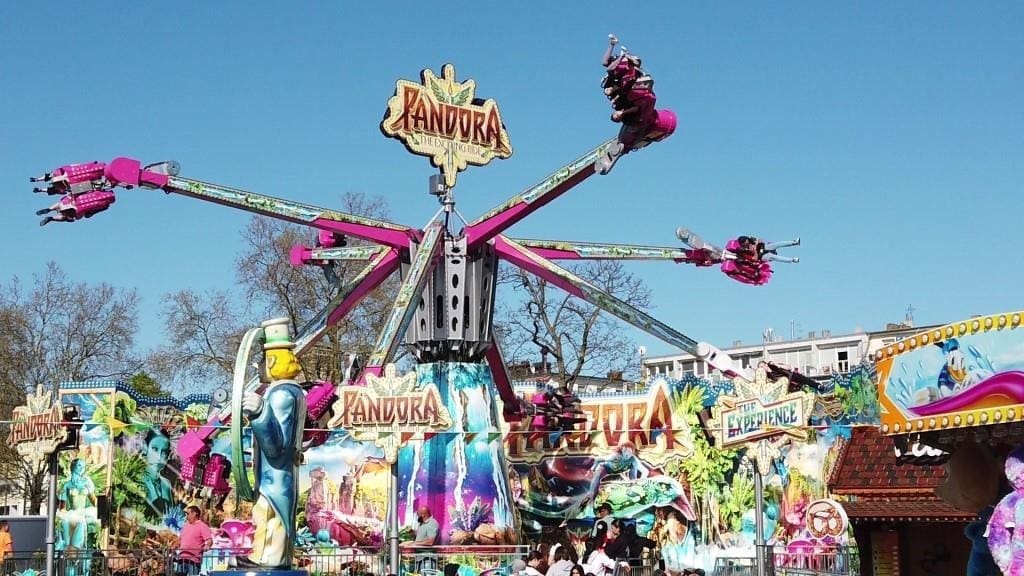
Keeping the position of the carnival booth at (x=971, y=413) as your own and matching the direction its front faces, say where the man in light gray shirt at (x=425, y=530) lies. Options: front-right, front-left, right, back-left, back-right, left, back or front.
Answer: right

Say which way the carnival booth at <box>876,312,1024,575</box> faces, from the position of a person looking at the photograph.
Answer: facing the viewer and to the left of the viewer

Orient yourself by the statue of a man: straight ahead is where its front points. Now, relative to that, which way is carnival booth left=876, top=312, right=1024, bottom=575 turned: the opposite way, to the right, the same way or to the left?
the same way

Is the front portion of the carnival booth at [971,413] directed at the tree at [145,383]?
no

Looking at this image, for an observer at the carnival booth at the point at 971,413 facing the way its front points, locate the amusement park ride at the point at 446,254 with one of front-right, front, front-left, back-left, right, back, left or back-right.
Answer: right

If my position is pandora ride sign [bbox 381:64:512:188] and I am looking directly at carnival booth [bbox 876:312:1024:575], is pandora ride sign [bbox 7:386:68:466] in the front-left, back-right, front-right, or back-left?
back-right

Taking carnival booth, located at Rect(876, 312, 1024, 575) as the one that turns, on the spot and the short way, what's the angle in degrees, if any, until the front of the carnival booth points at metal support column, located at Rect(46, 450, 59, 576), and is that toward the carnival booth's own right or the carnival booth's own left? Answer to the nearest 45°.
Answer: approximately 90° to the carnival booth's own right

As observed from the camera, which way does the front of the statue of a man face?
facing to the left of the viewer

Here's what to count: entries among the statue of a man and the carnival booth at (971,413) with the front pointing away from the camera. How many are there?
0

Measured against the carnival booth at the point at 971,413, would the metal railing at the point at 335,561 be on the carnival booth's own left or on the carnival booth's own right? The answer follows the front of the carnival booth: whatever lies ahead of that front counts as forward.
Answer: on the carnival booth's own right

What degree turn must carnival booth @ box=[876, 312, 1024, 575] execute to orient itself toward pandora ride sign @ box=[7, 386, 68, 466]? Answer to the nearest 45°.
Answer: approximately 90° to its right

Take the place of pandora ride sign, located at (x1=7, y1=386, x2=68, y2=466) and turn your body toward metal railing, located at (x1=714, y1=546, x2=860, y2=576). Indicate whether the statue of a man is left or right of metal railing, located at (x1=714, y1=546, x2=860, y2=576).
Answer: right

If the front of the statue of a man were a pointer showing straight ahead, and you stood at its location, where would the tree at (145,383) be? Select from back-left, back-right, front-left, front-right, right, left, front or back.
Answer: right
